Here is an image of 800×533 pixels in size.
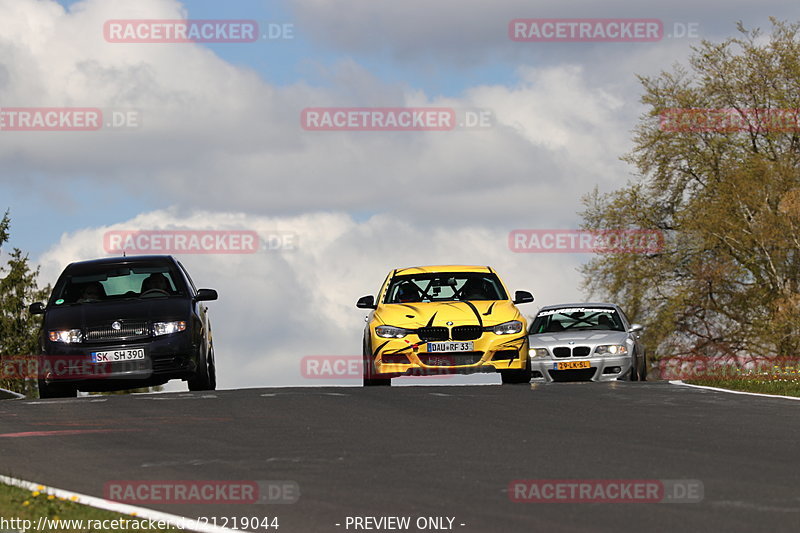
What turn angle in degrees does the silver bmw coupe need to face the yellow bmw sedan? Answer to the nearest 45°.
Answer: approximately 45° to its right

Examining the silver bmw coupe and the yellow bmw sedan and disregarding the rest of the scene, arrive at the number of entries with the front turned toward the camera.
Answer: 2

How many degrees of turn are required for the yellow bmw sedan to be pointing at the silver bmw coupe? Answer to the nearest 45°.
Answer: approximately 135° to its left

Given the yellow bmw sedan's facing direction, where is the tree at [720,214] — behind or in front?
behind

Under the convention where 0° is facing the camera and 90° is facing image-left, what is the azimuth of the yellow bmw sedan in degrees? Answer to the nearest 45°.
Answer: approximately 0°

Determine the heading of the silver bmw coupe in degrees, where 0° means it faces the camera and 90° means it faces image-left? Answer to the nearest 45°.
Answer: approximately 0°

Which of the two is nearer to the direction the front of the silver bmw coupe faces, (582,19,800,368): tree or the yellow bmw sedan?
the yellow bmw sedan
